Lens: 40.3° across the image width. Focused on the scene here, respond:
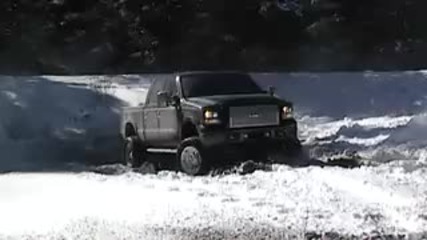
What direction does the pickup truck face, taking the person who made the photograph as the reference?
facing the viewer and to the right of the viewer
